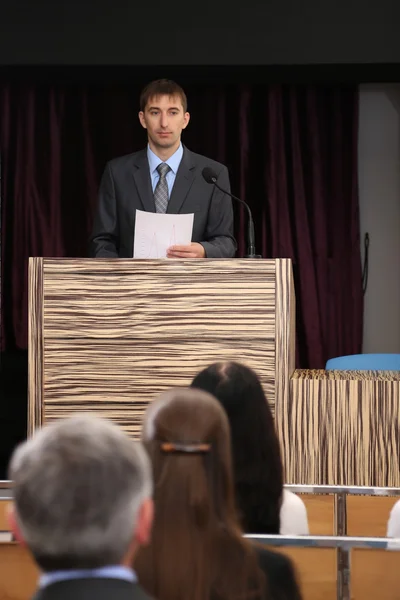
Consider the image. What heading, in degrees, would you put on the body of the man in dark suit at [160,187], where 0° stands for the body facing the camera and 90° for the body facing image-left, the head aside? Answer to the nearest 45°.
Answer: approximately 0°

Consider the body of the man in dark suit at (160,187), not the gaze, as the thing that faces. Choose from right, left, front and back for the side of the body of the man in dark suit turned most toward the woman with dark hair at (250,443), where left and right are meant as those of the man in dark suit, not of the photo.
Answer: front

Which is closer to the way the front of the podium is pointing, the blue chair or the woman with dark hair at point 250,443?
the woman with dark hair

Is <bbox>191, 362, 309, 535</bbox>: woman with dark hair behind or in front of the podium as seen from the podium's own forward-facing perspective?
in front

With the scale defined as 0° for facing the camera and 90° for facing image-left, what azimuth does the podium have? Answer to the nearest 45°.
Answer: approximately 0°

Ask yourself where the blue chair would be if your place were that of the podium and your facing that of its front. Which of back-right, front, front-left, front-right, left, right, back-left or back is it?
back-left

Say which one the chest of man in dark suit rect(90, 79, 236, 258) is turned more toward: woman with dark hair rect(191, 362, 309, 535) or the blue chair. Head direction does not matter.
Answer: the woman with dark hair

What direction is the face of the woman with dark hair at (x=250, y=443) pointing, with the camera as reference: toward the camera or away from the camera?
away from the camera

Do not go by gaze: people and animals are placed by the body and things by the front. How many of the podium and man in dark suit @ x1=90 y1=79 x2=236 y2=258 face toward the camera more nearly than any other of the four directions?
2

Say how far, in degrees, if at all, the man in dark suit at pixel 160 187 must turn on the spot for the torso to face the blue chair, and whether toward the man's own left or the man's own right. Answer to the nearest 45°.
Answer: approximately 135° to the man's own left
